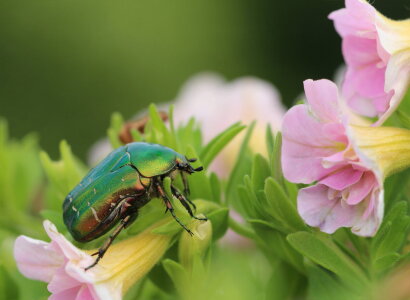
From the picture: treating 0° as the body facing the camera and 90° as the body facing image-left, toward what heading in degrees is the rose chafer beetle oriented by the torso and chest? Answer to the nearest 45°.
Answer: approximately 270°
